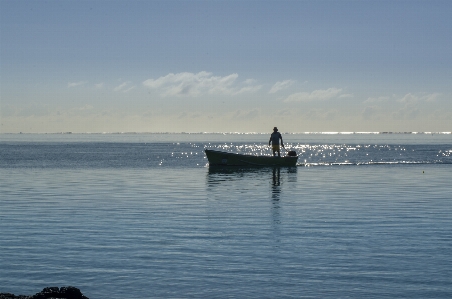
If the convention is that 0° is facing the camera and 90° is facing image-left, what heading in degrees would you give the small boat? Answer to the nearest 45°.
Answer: approximately 90°
